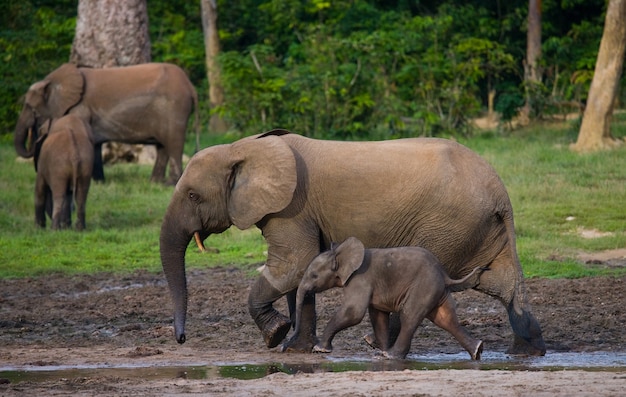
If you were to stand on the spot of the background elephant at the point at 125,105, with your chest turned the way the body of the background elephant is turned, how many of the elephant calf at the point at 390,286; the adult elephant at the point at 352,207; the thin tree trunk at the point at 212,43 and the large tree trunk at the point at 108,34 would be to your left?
2

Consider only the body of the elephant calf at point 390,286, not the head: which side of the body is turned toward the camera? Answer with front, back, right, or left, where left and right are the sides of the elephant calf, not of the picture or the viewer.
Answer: left

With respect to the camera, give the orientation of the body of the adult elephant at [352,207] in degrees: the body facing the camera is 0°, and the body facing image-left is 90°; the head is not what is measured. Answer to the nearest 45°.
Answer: approximately 90°

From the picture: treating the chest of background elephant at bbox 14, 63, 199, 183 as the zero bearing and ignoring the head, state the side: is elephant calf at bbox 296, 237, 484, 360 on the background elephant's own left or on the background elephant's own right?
on the background elephant's own left

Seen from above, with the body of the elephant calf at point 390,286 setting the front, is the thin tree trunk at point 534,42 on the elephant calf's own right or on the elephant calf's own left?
on the elephant calf's own right

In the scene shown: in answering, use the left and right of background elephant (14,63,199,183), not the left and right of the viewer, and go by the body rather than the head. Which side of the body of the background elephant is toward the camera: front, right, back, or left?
left

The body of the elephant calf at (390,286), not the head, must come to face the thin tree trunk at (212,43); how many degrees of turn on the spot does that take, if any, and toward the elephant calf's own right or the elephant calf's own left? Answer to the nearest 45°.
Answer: approximately 90° to the elephant calf's own right

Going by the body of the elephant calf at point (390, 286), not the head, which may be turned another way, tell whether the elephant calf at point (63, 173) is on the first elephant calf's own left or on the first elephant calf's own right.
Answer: on the first elephant calf's own right

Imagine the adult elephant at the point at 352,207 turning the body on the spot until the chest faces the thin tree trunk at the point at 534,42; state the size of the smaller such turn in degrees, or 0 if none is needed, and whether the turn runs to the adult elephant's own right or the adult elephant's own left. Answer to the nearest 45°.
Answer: approximately 90° to the adult elephant's own right
